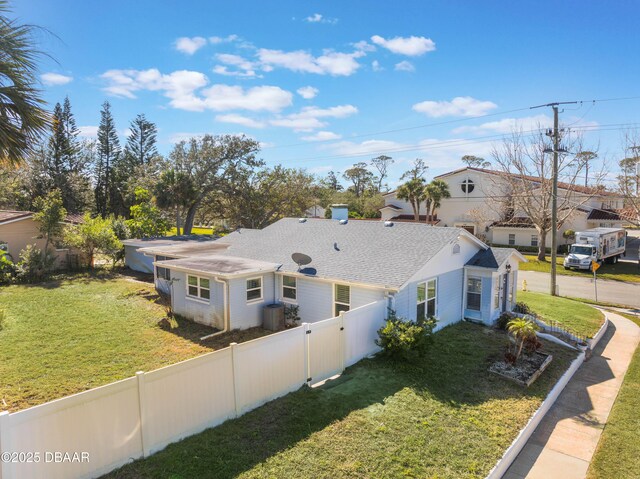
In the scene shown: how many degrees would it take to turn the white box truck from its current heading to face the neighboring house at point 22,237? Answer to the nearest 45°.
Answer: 0° — it already faces it

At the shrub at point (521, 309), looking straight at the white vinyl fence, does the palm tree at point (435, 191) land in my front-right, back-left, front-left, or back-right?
back-right

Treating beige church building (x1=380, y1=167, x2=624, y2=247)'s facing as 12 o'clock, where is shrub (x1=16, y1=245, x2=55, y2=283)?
The shrub is roughly at 1 o'clock from the beige church building.

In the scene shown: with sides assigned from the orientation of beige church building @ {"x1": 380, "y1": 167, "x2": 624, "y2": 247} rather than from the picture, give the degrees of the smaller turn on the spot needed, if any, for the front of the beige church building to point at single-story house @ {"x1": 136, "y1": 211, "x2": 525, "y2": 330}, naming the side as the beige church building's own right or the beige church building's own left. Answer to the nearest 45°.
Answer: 0° — it already faces it

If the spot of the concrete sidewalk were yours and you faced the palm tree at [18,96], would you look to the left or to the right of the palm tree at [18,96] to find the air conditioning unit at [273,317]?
right

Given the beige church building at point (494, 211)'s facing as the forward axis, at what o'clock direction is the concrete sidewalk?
The concrete sidewalk is roughly at 12 o'clock from the beige church building.

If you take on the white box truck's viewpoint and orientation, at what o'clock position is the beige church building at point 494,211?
The beige church building is roughly at 3 o'clock from the white box truck.

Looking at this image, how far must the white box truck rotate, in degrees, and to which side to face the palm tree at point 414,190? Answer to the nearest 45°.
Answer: approximately 45° to its right

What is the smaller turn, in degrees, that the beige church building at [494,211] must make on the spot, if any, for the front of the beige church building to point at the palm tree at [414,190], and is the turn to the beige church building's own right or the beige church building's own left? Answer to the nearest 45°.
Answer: approximately 90° to the beige church building's own right

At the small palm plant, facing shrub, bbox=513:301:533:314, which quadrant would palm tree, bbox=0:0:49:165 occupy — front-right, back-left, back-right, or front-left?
back-left

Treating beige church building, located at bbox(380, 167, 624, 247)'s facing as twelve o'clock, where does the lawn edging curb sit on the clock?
The lawn edging curb is roughly at 12 o'clock from the beige church building.
